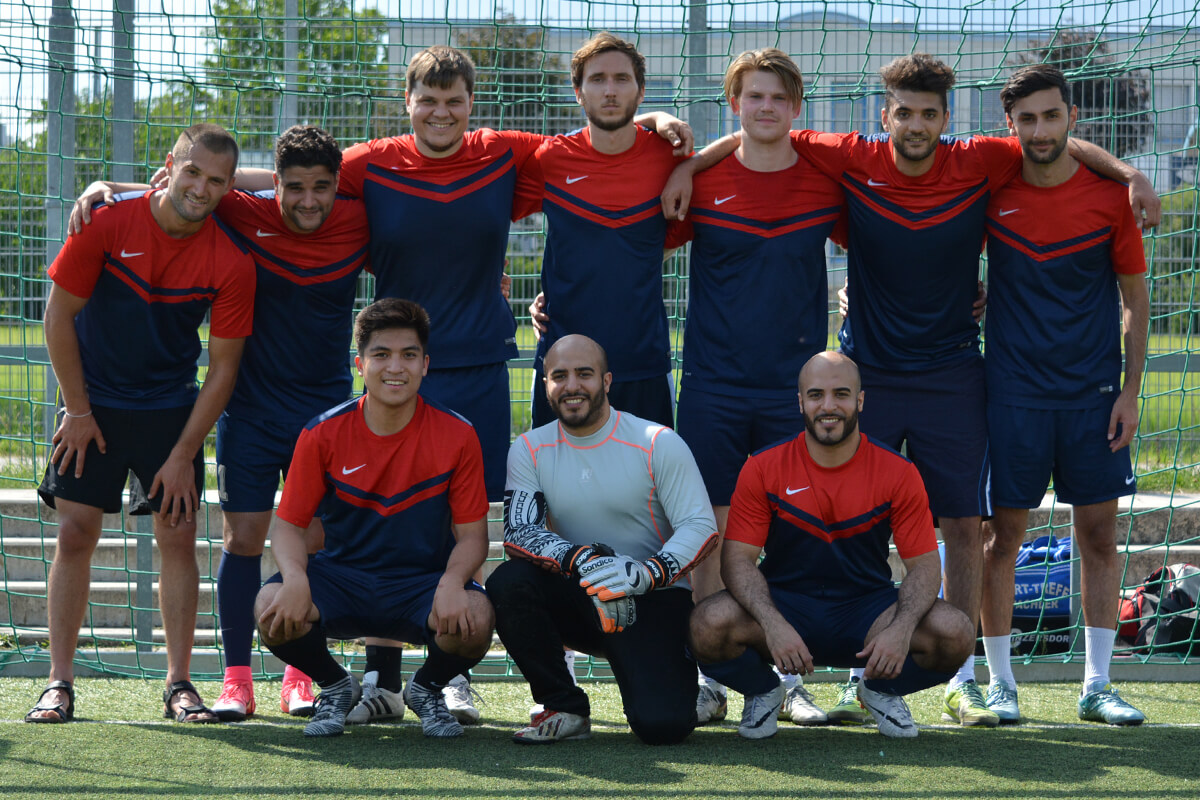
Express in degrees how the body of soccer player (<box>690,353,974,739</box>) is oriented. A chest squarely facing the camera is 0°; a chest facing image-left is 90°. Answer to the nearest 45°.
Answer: approximately 0°

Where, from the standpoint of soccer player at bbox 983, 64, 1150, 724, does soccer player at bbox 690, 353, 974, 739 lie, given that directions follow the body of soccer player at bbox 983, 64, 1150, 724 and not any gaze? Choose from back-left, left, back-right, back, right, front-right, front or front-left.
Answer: front-right

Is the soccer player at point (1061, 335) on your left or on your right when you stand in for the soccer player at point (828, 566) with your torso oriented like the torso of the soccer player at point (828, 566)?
on your left

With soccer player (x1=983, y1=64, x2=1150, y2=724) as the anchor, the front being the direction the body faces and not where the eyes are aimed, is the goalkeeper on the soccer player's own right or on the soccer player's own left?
on the soccer player's own right

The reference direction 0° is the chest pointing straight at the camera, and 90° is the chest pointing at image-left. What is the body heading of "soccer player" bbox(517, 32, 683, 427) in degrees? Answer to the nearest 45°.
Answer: approximately 0°

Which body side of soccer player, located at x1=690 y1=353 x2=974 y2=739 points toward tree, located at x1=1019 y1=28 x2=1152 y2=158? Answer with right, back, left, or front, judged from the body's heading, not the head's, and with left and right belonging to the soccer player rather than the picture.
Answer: back
